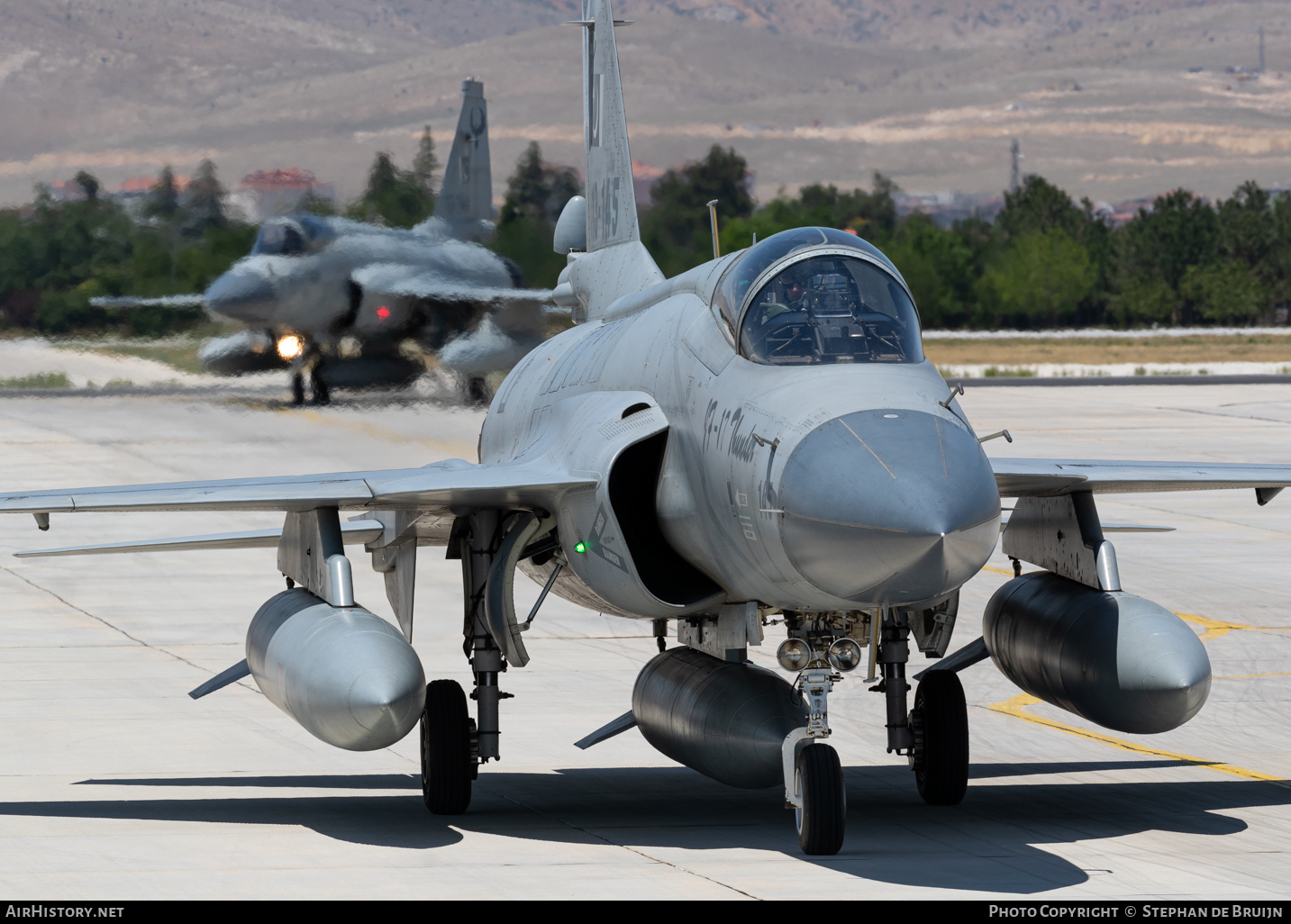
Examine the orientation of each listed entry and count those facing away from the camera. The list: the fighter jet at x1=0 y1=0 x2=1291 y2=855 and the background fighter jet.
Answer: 0

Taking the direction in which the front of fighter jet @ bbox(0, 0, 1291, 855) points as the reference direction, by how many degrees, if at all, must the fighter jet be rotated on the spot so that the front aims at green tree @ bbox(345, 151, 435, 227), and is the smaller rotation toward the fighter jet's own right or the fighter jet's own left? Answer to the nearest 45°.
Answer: approximately 135° to the fighter jet's own left

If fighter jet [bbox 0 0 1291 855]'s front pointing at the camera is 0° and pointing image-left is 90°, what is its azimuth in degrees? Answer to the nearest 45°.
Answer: approximately 315°

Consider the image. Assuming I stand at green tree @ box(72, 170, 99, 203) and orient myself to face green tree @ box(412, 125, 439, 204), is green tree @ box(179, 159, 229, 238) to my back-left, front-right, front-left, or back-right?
front-right

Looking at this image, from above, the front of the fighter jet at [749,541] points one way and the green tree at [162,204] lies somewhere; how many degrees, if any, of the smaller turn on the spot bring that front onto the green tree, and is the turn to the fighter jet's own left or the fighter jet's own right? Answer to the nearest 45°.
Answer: approximately 135° to the fighter jet's own left

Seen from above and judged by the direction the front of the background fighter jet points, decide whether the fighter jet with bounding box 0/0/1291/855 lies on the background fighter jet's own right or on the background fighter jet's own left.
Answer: on the background fighter jet's own left
